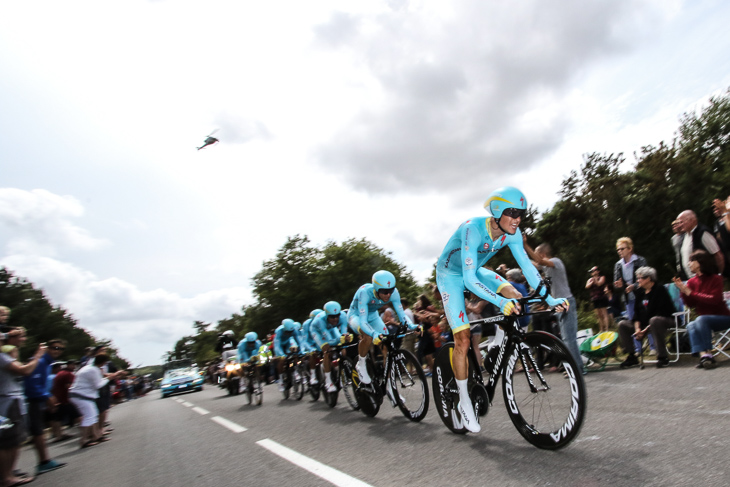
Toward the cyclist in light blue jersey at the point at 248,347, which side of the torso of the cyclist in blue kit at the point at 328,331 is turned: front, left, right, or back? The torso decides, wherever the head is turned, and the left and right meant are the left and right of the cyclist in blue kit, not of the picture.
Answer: back

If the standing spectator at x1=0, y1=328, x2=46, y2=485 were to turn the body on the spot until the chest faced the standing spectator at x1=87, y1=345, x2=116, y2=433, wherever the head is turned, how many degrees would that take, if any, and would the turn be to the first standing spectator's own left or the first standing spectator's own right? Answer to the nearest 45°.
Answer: approximately 90° to the first standing spectator's own left

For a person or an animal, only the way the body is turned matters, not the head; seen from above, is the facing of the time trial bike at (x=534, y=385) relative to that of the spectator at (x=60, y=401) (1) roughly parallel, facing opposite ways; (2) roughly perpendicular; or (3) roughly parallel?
roughly perpendicular

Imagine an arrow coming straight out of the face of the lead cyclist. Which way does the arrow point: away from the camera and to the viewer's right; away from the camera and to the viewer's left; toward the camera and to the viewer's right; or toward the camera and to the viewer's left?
toward the camera and to the viewer's right

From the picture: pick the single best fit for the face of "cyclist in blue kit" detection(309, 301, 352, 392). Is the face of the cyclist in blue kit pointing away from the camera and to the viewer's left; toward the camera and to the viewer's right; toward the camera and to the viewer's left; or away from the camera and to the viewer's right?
toward the camera and to the viewer's right

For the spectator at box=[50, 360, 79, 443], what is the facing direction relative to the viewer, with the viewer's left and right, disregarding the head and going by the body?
facing to the right of the viewer

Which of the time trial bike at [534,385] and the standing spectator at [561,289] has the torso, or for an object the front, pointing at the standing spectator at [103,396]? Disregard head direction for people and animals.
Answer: the standing spectator at [561,289]

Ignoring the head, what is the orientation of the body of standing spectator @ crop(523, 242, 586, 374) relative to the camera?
to the viewer's left

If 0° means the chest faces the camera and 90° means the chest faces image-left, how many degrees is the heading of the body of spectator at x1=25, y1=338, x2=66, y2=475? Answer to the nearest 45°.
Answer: approximately 270°

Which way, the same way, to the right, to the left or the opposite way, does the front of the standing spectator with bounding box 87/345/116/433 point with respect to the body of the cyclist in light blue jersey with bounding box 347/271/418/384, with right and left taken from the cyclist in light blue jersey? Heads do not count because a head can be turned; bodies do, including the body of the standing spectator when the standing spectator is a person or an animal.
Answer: to the left

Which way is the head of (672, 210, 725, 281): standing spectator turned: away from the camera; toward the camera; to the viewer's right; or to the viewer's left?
to the viewer's left

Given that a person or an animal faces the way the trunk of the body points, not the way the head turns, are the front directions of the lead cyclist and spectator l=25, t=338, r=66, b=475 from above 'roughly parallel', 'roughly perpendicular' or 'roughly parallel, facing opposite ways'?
roughly perpendicular
